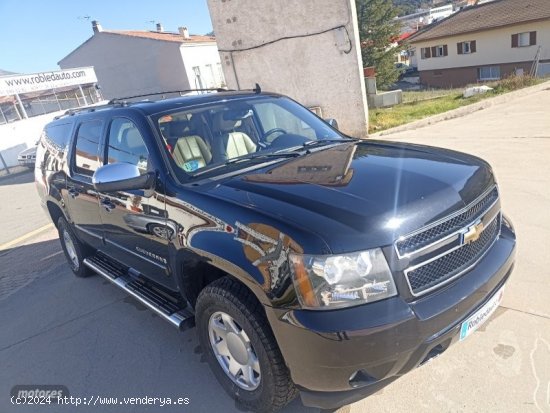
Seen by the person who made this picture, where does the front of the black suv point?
facing the viewer and to the right of the viewer

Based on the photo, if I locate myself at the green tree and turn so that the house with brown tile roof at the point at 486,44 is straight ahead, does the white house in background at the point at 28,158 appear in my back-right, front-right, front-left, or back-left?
back-right

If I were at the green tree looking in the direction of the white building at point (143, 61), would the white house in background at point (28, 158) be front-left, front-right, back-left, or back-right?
front-left

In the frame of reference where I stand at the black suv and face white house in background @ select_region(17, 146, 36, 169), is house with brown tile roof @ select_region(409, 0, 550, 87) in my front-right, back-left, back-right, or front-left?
front-right

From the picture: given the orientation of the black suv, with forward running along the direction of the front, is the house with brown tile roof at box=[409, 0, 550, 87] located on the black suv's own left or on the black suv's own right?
on the black suv's own left

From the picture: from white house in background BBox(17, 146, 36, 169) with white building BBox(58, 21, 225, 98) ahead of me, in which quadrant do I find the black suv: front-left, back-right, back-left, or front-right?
back-right

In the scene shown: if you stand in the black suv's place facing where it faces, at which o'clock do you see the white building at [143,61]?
The white building is roughly at 7 o'clock from the black suv.

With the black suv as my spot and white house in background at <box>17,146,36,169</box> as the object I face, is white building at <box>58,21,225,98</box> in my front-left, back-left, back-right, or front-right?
front-right

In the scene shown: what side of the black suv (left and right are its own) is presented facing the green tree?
left

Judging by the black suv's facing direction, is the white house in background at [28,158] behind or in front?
behind
